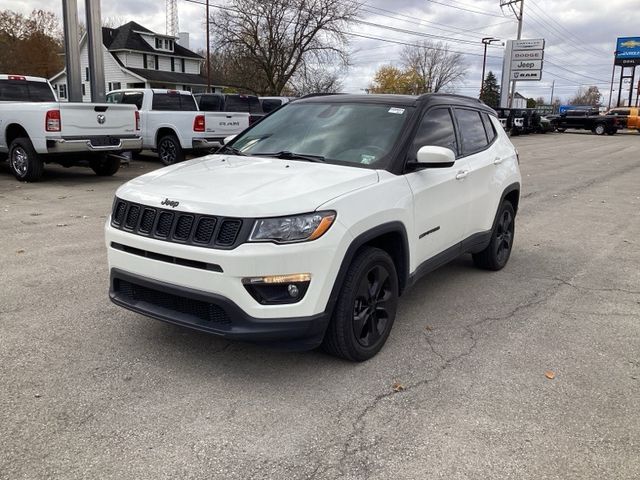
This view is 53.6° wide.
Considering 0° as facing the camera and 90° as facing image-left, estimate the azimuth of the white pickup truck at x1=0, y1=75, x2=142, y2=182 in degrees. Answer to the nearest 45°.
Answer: approximately 135°

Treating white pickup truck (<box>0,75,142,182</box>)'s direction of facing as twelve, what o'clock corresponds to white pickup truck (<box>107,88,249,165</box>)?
white pickup truck (<box>107,88,249,165</box>) is roughly at 3 o'clock from white pickup truck (<box>0,75,142,182</box>).

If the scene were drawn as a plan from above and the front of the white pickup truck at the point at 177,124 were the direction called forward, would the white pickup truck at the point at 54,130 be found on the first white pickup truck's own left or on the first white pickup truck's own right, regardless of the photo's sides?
on the first white pickup truck's own left

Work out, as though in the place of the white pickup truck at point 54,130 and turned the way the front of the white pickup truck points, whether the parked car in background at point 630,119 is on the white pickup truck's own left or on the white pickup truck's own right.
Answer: on the white pickup truck's own right

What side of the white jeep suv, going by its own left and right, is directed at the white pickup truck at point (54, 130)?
right

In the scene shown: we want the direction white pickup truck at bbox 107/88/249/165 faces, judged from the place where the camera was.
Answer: facing away from the viewer and to the left of the viewer

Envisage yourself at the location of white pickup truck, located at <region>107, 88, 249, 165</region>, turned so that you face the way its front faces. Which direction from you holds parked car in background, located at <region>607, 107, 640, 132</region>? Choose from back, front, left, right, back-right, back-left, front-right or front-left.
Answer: right

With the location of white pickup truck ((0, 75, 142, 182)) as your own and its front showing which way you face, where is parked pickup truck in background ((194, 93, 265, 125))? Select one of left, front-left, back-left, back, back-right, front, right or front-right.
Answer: right
